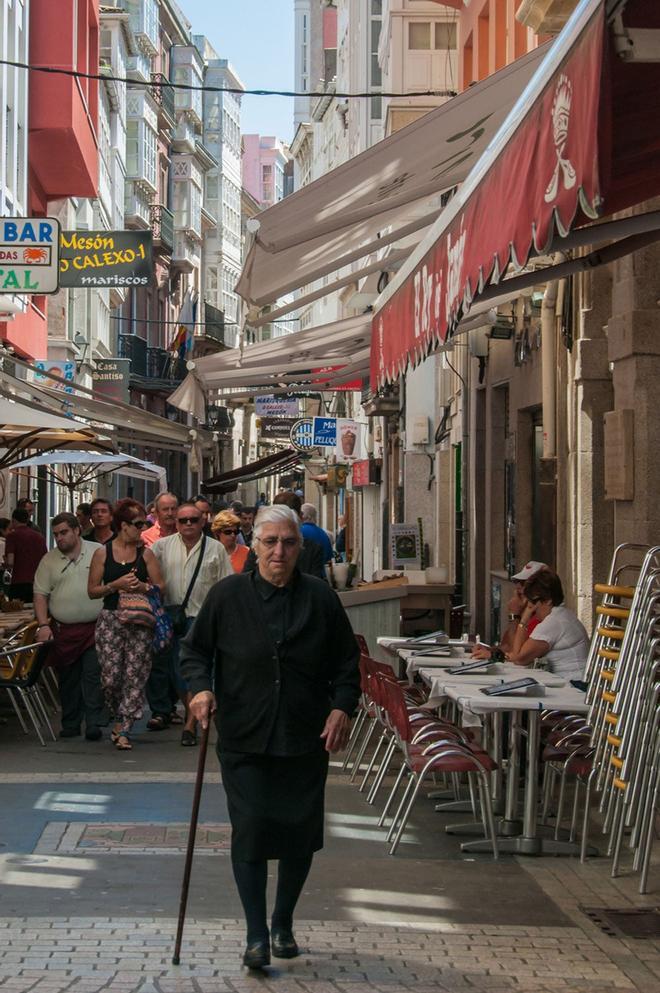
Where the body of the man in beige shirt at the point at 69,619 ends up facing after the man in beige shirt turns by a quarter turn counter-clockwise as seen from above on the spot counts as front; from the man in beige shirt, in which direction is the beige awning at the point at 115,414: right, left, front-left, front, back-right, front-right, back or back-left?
left

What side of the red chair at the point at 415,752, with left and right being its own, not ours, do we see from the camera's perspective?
right

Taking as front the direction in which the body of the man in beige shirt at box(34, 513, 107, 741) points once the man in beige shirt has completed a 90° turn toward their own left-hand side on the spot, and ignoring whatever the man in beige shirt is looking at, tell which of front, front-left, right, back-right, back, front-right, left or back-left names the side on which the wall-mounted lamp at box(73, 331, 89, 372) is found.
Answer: left

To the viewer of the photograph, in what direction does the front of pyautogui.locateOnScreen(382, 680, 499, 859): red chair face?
facing to the right of the viewer

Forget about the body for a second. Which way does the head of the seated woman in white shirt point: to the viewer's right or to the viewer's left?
to the viewer's left

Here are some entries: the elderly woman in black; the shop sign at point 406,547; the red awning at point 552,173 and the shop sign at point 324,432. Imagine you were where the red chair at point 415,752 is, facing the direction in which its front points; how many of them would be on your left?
2
